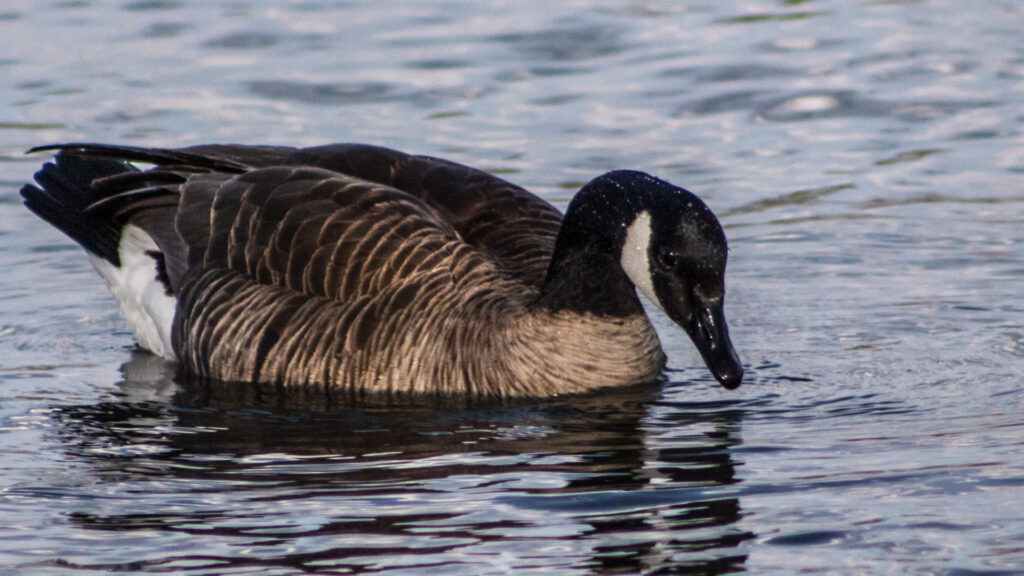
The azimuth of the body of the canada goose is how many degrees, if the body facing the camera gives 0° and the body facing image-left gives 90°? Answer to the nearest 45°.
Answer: approximately 270°
